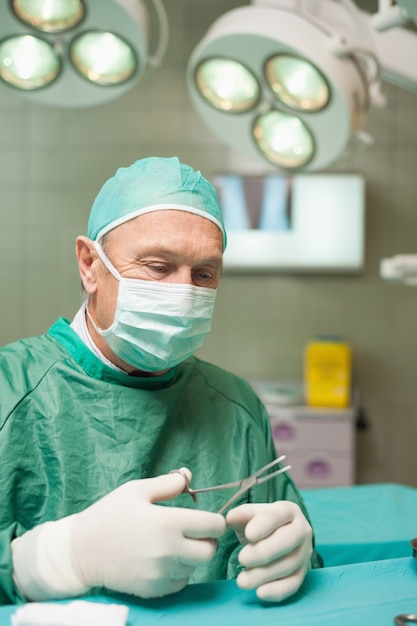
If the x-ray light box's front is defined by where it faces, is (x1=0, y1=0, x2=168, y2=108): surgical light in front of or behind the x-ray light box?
in front

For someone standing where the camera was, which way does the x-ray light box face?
facing the viewer

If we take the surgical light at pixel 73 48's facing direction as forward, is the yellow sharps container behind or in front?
behind

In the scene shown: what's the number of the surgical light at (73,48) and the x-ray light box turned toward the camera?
2

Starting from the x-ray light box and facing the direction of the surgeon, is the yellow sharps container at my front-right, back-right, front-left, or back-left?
front-left

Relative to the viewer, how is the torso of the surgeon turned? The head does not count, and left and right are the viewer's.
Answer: facing the viewer and to the right of the viewer

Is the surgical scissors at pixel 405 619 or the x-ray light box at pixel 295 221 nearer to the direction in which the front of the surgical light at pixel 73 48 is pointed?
the surgical scissors

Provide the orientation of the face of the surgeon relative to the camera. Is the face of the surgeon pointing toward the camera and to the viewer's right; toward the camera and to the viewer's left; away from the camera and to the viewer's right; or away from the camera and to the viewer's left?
toward the camera and to the viewer's right

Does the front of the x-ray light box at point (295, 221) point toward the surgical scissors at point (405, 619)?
yes
